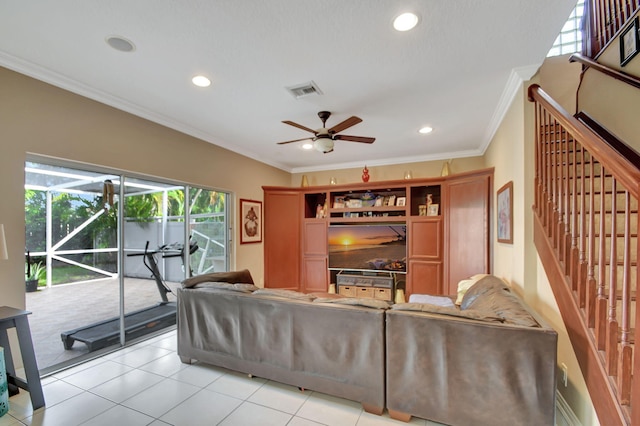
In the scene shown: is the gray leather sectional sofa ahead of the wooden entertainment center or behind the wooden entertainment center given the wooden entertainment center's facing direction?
ahead

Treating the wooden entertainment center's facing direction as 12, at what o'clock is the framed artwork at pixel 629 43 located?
The framed artwork is roughly at 11 o'clock from the wooden entertainment center.

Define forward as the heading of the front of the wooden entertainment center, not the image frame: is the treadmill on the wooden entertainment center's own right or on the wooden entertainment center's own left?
on the wooden entertainment center's own right

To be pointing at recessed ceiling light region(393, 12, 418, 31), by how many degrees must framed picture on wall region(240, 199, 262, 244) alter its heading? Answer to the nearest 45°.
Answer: approximately 45° to its right

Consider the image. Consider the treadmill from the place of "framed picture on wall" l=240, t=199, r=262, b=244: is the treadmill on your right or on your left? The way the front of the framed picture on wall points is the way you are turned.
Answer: on your right

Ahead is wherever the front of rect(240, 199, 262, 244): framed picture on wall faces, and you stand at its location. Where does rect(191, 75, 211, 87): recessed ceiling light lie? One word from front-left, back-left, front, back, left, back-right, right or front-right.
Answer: front-right

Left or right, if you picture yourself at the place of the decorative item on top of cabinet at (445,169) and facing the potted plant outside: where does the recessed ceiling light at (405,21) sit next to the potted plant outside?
left

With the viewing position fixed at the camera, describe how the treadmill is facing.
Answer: facing away from the viewer and to the right of the viewer

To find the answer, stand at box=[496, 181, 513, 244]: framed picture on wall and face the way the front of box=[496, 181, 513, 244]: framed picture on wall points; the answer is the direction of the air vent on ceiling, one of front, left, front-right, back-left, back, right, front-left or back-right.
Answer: front-left

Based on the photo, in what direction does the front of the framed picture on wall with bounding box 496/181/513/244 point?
to the viewer's left

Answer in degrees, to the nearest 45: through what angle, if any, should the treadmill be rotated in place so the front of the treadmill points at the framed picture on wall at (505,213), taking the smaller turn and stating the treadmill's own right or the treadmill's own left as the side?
approximately 90° to the treadmill's own right

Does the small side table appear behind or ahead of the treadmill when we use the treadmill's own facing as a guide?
behind

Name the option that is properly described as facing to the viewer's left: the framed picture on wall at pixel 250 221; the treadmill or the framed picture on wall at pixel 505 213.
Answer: the framed picture on wall at pixel 505 213

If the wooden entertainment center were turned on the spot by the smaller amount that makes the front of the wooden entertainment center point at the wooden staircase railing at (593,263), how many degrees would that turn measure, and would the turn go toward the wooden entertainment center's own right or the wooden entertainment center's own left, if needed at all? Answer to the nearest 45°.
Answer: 0° — it already faces it
